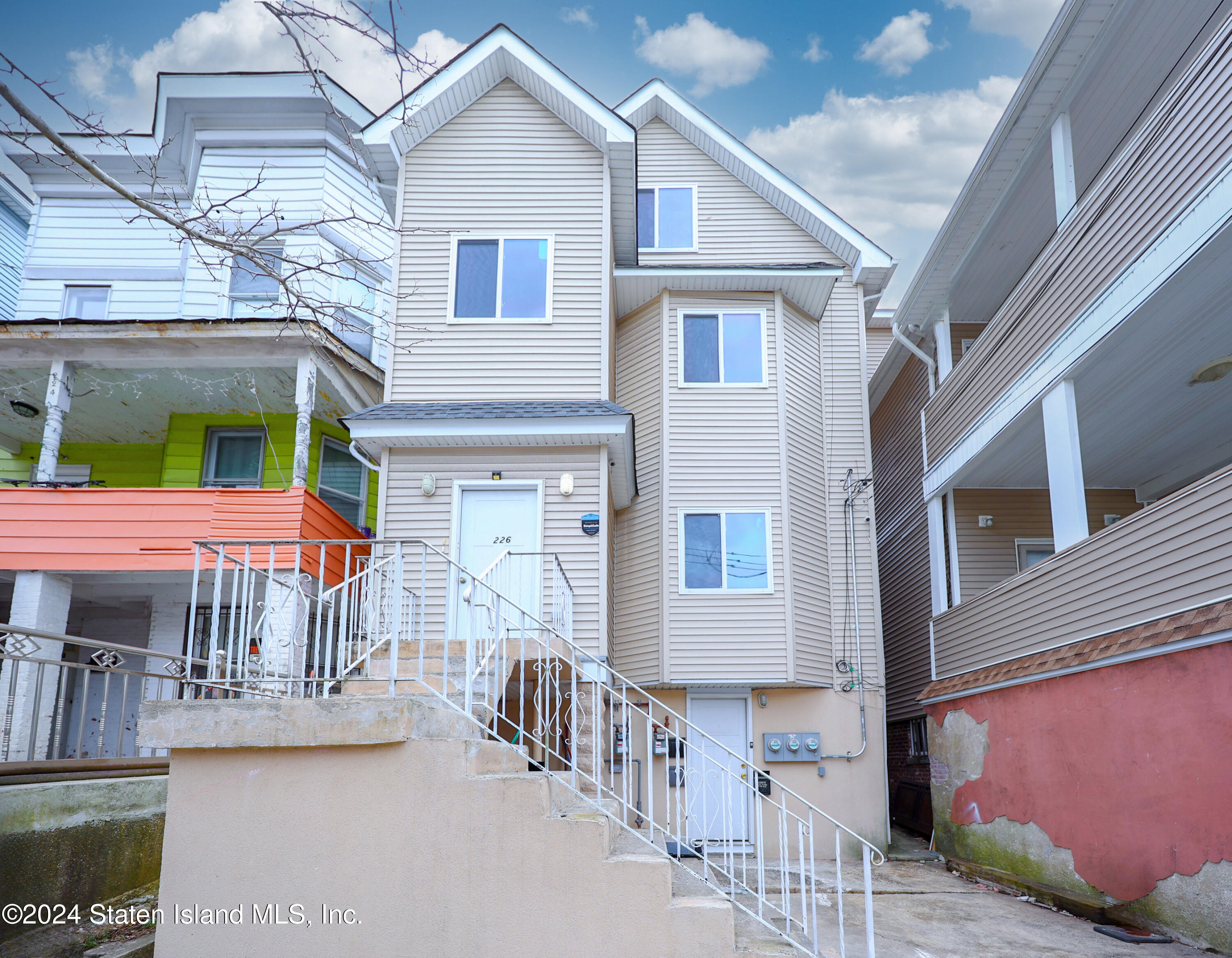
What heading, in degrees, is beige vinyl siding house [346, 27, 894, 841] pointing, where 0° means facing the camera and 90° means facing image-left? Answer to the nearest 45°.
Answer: approximately 0°

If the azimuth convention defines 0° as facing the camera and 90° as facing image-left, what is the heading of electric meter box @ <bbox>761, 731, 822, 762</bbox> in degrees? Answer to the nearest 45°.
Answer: approximately 0°

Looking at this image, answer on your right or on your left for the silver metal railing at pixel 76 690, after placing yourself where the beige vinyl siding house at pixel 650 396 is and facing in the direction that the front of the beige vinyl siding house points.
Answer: on your right

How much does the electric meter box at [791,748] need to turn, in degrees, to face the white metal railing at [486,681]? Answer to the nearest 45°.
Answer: approximately 45° to its right

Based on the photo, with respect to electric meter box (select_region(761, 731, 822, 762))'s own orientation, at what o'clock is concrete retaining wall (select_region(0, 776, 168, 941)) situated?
The concrete retaining wall is roughly at 1 o'clock from the electric meter box.
